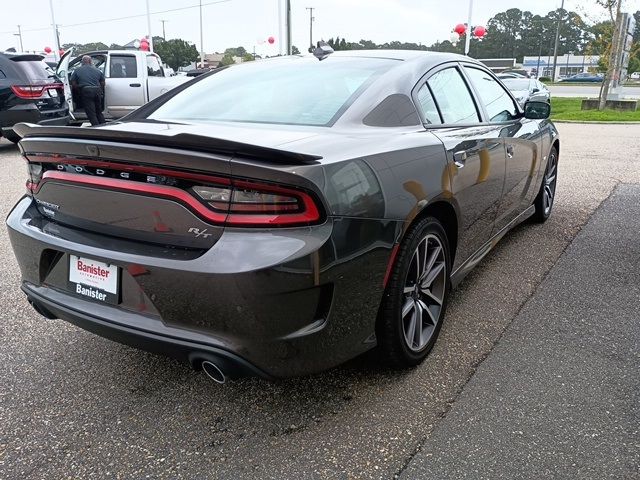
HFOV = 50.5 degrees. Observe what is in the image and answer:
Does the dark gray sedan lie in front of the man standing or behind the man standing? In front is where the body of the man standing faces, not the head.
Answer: behind

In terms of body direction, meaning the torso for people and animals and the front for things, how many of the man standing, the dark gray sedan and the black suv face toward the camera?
0

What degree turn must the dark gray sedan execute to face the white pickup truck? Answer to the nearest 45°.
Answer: approximately 45° to its left

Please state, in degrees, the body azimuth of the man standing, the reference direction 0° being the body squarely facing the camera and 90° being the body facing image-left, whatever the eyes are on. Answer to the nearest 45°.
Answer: approximately 180°

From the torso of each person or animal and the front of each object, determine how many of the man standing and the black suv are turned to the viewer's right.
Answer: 0

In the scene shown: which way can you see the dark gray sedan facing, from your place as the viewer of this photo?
facing away from the viewer and to the right of the viewer

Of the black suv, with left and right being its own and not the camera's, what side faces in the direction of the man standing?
right

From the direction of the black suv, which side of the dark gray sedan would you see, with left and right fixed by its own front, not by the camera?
left

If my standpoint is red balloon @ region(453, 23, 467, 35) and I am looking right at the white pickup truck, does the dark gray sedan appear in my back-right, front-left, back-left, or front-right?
front-left

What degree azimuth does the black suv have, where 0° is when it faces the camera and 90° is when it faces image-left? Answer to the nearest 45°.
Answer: approximately 135°

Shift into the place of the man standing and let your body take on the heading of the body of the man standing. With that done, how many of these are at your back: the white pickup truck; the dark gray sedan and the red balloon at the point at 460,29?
1

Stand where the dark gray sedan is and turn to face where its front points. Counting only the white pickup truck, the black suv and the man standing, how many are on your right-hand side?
0

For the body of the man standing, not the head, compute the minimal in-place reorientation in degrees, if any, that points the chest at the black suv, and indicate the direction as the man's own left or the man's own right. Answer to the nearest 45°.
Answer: approximately 135° to the man's own left
